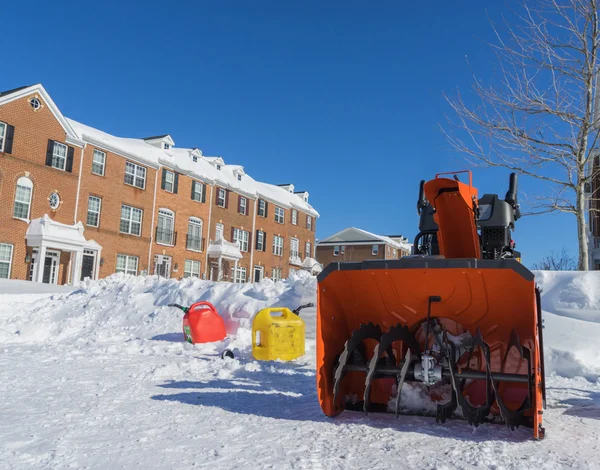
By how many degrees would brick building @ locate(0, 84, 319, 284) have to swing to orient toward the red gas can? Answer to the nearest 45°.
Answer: approximately 45° to its right

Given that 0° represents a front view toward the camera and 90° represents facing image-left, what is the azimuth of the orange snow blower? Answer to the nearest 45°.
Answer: approximately 0°

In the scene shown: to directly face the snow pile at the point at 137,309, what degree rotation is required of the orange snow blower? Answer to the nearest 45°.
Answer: approximately 135° to its right

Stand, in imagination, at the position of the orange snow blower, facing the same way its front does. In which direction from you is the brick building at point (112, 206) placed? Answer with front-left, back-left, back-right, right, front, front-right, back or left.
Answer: back-right

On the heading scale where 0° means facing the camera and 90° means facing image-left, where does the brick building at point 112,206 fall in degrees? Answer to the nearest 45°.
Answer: approximately 315°

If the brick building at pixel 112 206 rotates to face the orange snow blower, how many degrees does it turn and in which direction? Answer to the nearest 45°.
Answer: approximately 45° to its right

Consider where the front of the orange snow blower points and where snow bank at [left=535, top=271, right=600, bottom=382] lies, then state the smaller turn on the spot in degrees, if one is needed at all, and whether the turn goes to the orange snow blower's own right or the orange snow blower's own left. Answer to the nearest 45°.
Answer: approximately 135° to the orange snow blower's own left

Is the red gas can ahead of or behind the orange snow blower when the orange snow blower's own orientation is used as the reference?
behind
